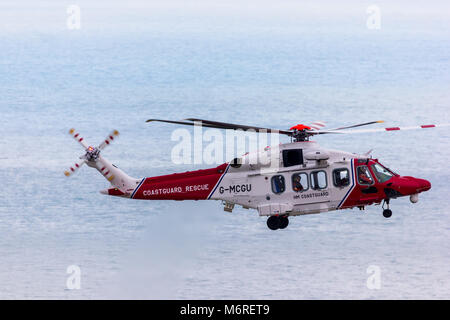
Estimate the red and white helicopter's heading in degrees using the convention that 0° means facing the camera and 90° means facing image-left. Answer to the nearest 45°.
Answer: approximately 270°
